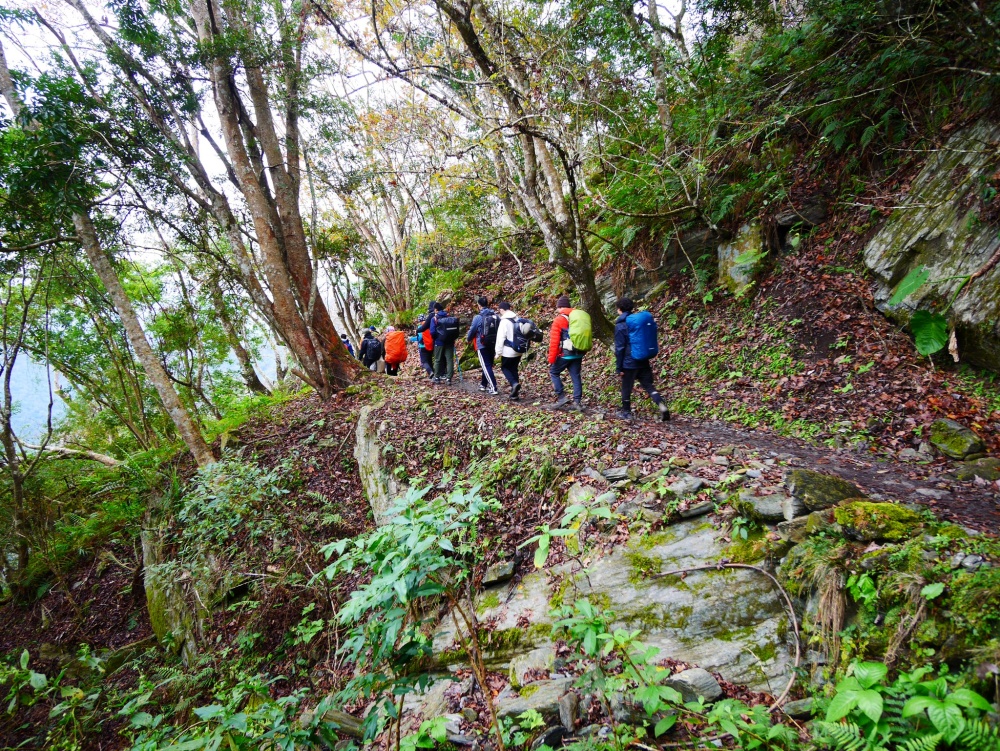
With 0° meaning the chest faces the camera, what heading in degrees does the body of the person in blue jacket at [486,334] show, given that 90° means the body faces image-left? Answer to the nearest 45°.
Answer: approximately 135°

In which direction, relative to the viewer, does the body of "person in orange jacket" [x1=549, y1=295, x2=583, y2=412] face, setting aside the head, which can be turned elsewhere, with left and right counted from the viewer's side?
facing to the left of the viewer

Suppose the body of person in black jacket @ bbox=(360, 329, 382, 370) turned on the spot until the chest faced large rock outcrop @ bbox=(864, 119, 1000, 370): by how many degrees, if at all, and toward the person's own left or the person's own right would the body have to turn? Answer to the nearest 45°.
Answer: approximately 180°

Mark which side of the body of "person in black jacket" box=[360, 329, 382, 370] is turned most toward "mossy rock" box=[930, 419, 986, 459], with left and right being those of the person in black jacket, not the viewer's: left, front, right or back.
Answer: back

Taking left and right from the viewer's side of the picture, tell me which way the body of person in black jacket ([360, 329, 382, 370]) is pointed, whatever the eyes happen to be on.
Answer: facing away from the viewer and to the left of the viewer

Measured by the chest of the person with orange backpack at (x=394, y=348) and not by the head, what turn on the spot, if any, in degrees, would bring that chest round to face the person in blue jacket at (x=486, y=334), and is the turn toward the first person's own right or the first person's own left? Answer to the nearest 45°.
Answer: approximately 180°

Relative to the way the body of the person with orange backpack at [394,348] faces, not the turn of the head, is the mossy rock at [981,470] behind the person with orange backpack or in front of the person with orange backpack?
behind

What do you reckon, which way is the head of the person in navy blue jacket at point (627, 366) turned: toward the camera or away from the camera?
away from the camera

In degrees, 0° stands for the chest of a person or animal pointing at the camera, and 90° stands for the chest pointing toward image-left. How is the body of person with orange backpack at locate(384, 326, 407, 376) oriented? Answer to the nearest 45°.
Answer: approximately 135°
